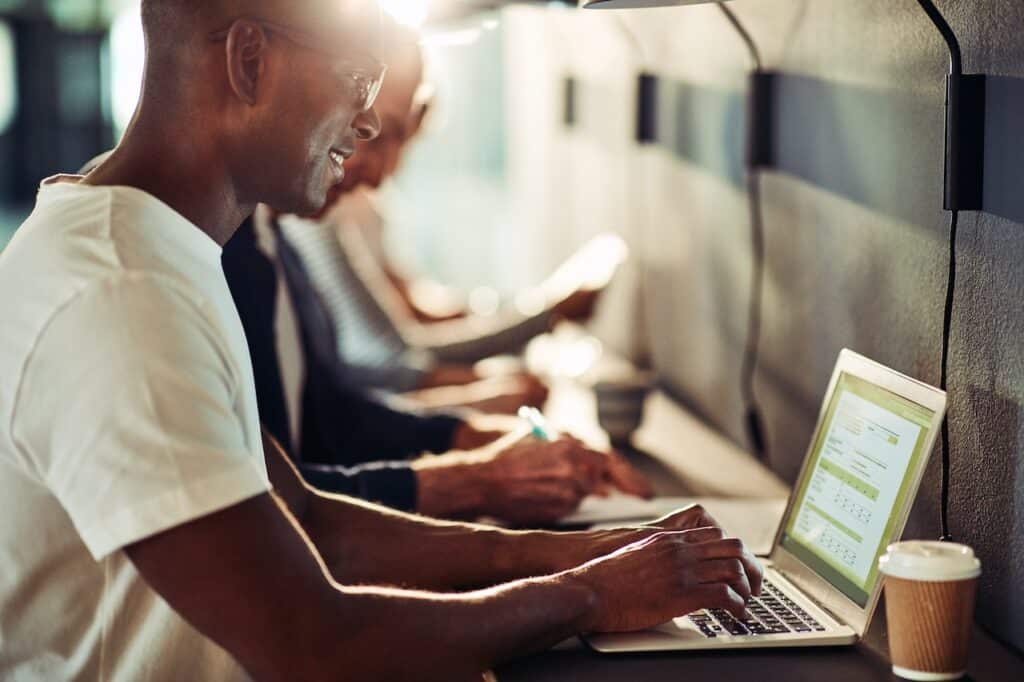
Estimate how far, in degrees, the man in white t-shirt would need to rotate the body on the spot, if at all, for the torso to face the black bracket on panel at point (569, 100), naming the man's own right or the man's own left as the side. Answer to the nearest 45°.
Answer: approximately 90° to the man's own left

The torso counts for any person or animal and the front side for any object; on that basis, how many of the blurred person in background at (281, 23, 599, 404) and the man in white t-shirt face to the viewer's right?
2

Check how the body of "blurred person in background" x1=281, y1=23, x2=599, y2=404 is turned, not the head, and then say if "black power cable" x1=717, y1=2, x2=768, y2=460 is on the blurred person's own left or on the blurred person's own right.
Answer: on the blurred person's own right

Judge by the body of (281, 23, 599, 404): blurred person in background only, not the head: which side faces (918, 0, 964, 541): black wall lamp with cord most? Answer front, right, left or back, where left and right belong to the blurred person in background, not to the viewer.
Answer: right

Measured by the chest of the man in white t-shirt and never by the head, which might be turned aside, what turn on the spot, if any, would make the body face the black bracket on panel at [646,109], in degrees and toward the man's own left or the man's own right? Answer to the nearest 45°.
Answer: approximately 90° to the man's own left

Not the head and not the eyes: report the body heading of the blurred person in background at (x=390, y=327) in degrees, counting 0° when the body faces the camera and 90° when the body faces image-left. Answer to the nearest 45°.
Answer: approximately 270°

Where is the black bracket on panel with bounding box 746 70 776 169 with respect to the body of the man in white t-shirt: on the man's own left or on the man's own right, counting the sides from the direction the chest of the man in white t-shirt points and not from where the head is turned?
on the man's own left

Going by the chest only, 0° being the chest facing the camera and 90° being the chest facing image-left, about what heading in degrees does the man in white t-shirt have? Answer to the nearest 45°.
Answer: approximately 270°

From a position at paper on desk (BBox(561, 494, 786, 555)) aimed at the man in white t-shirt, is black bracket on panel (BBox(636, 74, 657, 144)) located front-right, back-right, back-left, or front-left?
back-right
